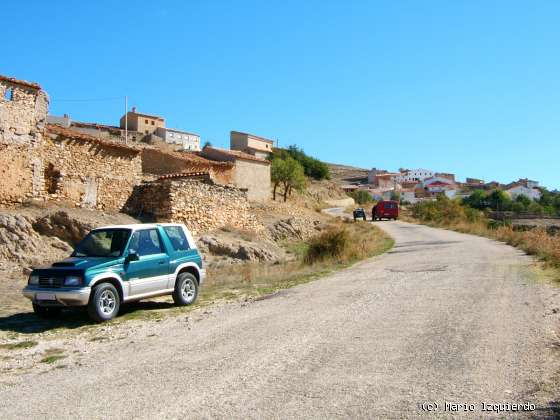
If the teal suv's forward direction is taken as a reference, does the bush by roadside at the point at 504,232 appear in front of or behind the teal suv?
behind

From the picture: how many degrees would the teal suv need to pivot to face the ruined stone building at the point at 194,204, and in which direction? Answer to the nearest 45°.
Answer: approximately 135° to its right

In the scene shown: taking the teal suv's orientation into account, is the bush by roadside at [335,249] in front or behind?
behind

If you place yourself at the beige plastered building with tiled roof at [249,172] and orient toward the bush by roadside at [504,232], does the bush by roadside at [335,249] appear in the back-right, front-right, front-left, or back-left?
front-right

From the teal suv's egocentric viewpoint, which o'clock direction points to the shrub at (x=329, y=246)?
The shrub is roughly at 6 o'clock from the teal suv.

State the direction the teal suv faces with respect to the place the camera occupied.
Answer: facing the viewer and to the left of the viewer

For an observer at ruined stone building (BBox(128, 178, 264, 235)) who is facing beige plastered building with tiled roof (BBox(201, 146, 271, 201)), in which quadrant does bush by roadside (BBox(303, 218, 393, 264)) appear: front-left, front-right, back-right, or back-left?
back-right

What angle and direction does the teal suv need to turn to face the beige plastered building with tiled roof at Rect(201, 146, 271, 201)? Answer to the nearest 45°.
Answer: approximately 135° to its right

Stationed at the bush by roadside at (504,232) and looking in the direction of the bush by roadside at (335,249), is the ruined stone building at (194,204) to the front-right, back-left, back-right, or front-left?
front-right
